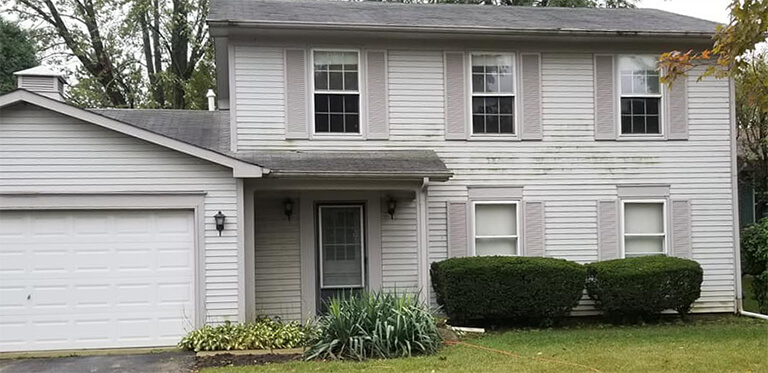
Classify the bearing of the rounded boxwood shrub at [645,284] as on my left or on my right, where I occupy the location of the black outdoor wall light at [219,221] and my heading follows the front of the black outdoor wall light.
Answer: on my left

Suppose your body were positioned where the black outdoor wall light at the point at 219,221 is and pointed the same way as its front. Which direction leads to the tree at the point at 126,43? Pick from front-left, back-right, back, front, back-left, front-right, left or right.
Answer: back

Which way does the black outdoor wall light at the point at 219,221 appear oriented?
toward the camera

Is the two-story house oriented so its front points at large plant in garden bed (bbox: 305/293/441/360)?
yes

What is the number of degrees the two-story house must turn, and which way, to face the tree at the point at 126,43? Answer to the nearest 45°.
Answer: approximately 135° to its right

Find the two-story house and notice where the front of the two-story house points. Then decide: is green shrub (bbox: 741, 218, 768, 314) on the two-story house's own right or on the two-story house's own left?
on the two-story house's own left

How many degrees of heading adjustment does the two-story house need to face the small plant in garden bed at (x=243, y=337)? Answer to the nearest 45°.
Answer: approximately 45° to its right

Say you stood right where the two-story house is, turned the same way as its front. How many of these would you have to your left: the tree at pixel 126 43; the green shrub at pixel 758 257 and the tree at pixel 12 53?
1

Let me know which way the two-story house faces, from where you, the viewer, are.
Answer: facing the viewer

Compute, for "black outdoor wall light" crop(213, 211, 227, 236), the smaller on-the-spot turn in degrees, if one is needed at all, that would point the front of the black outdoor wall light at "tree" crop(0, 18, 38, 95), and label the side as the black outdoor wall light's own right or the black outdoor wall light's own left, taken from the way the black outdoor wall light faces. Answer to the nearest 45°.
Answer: approximately 135° to the black outdoor wall light's own right

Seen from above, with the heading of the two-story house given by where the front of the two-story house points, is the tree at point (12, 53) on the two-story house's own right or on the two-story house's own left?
on the two-story house's own right

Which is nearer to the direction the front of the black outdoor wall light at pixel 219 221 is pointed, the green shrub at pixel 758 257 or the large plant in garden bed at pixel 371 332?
the large plant in garden bed

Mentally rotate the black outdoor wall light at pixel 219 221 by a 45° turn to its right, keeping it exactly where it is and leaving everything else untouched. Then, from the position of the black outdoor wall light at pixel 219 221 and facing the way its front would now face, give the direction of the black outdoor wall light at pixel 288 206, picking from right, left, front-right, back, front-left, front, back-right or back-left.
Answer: back

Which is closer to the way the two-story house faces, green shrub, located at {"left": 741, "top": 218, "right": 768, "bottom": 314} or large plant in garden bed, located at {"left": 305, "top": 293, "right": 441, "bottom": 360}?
the large plant in garden bed
